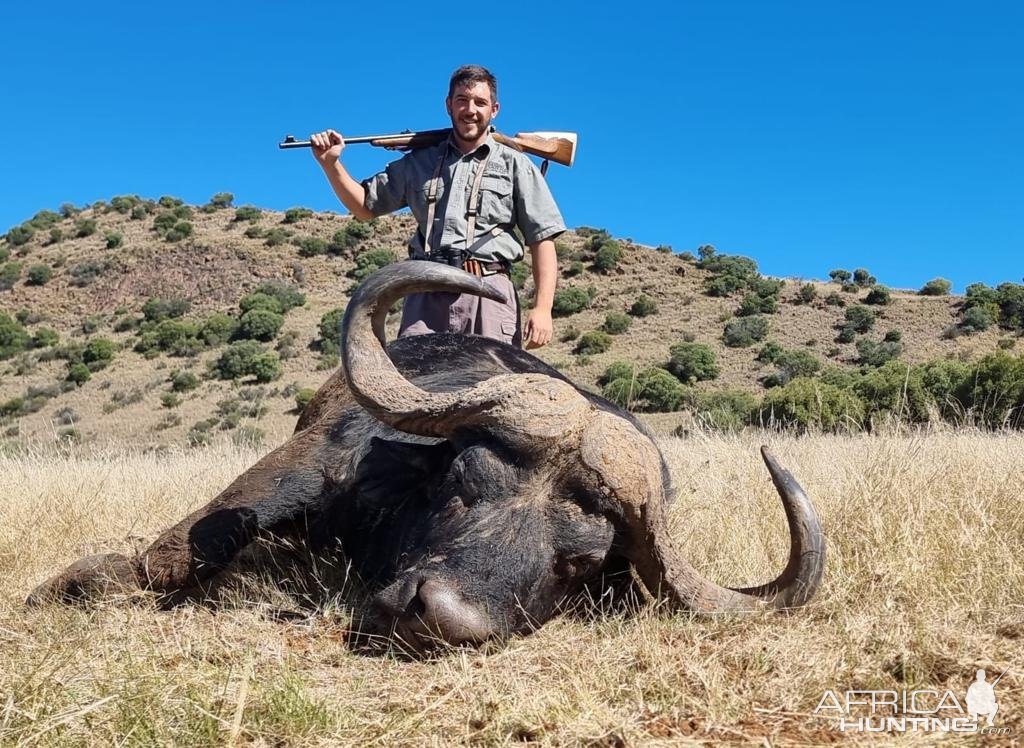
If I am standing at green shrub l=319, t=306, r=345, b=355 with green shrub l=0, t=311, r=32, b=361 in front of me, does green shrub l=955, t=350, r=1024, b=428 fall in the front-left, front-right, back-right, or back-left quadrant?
back-left

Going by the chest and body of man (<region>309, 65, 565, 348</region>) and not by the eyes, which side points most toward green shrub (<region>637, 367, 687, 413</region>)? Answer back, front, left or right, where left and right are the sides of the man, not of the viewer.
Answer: back

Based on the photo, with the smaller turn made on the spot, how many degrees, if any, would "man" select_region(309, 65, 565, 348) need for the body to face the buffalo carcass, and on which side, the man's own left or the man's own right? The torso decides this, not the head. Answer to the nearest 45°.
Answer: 0° — they already face it

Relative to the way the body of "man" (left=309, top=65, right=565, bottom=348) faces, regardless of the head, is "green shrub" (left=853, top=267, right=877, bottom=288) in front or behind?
behind

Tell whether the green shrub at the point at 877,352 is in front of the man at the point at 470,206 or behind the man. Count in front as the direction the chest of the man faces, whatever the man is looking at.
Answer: behind

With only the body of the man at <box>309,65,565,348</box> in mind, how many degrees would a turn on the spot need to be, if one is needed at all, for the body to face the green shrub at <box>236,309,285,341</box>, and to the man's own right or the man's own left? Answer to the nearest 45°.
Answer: approximately 180°

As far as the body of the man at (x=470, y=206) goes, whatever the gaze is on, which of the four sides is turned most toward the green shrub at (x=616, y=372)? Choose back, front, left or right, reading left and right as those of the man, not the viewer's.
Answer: back

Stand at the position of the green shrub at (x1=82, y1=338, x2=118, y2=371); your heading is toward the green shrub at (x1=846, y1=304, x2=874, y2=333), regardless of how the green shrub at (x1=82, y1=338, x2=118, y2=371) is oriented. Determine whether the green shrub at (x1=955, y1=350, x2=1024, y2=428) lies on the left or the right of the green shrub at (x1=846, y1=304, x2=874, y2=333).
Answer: right

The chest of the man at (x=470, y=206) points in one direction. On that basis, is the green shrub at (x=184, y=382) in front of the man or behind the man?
behind

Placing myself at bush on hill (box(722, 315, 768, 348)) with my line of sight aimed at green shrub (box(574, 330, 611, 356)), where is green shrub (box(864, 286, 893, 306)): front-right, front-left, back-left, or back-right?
back-right

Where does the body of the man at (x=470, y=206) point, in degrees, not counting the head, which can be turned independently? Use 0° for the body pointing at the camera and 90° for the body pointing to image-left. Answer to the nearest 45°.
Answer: approximately 0°

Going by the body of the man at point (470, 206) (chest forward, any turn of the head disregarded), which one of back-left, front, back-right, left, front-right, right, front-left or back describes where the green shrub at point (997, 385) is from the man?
back-left

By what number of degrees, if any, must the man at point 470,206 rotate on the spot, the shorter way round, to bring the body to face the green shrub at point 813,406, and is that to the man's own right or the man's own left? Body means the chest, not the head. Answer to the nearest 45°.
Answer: approximately 135° to the man's own left

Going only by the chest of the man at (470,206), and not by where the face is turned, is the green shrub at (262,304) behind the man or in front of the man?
behind

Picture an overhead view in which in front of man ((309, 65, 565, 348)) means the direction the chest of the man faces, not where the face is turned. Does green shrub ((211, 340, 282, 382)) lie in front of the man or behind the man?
behind
